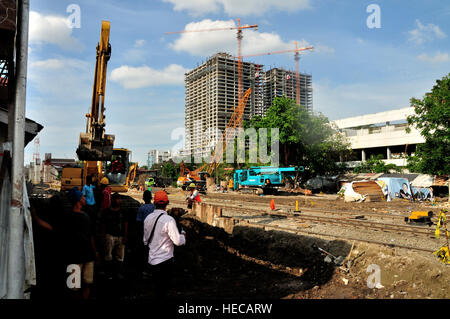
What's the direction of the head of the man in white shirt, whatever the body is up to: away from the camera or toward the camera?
away from the camera

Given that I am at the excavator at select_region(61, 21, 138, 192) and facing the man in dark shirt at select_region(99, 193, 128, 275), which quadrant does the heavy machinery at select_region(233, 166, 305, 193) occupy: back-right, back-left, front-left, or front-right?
back-left

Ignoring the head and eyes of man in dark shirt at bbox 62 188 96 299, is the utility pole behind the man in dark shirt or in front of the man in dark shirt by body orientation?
behind

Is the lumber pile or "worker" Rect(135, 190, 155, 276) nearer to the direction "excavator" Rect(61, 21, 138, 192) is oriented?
the worker

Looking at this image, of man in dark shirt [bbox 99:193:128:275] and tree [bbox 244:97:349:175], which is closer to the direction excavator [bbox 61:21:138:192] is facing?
the man in dark shirt

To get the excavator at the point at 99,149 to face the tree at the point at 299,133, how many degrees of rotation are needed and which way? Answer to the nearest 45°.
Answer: approximately 135° to its left

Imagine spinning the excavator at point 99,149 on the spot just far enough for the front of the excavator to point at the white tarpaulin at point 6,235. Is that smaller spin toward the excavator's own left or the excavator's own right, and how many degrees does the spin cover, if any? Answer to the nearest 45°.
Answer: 0° — it already faces it

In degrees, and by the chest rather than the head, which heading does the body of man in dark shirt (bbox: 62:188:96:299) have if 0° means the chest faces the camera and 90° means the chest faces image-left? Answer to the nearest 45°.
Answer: approximately 225°
